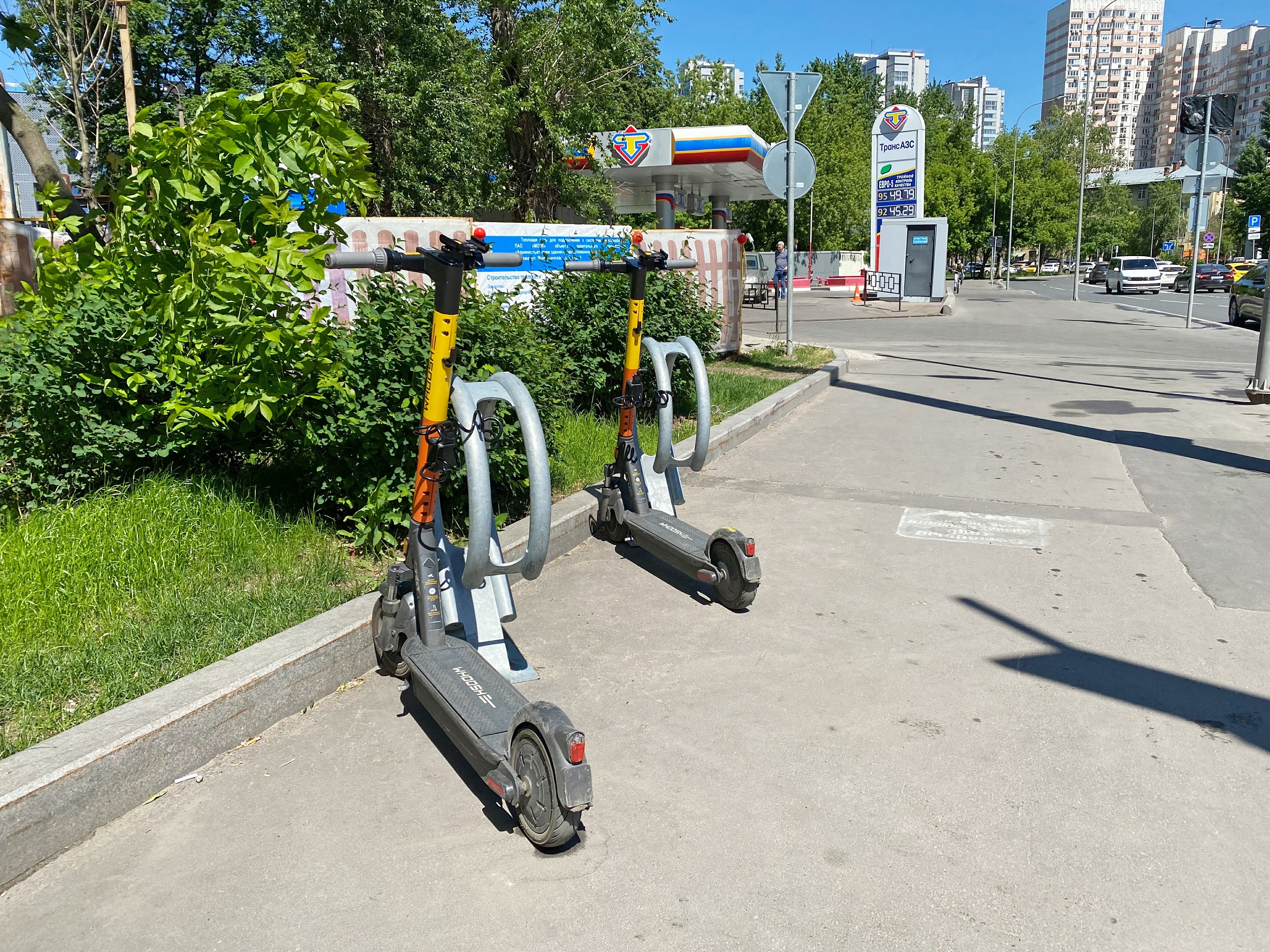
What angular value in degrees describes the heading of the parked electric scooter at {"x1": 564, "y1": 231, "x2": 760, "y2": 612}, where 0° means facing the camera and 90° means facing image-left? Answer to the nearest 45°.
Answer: approximately 135°

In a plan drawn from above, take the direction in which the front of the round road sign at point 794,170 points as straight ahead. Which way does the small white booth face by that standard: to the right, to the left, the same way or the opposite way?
the opposite way

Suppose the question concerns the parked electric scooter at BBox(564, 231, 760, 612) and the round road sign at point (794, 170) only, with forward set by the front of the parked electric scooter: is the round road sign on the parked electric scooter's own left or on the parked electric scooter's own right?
on the parked electric scooter's own right

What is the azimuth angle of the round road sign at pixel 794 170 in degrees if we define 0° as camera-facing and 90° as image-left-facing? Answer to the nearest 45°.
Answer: approximately 180°

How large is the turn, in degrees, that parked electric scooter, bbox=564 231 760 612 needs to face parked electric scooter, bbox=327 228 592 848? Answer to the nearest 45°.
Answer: approximately 135° to its left

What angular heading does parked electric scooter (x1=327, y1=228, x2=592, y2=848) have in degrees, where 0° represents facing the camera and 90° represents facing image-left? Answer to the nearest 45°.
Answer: approximately 135°

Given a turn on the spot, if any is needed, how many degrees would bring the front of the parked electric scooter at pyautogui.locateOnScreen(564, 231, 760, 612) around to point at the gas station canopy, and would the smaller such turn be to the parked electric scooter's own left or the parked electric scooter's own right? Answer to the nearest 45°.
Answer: approximately 45° to the parked electric scooter's own right

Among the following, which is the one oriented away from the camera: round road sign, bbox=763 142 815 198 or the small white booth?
the round road sign
